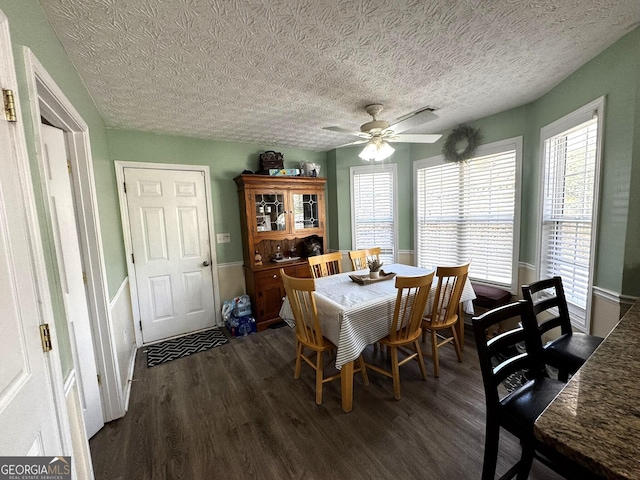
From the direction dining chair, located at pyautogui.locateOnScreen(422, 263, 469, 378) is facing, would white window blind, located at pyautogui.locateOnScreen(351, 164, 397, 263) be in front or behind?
in front

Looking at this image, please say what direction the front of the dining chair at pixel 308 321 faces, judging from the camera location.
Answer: facing away from the viewer and to the right of the viewer

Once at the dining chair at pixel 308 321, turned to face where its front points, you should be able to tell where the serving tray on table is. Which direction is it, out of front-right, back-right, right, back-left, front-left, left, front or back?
front

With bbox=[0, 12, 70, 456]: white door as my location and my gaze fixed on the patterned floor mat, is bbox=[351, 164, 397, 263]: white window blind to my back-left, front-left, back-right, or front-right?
front-right

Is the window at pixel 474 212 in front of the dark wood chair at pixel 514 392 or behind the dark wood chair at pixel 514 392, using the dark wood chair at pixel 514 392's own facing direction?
behind

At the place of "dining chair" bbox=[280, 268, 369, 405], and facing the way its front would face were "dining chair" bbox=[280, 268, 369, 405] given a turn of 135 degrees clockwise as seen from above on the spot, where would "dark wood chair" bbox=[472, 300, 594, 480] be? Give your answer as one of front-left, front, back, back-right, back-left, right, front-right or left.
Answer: front-left

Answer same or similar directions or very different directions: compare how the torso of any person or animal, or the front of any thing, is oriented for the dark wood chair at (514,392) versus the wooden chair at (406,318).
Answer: very different directions

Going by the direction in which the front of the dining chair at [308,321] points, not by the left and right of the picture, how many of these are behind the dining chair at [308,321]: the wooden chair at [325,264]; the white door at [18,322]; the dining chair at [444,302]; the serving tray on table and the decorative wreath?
1

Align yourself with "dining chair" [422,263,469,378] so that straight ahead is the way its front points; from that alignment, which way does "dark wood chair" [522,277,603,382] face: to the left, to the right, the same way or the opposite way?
the opposite way

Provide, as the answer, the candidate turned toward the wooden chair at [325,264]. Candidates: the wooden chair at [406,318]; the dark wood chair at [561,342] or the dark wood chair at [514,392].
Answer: the wooden chair at [406,318]

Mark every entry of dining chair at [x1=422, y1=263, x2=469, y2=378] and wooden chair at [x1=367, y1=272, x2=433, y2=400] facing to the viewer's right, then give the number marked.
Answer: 0

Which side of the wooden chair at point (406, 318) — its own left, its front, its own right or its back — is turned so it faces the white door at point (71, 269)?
left

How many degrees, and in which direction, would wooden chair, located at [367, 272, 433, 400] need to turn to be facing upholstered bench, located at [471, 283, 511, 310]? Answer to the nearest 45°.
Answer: approximately 90° to its right

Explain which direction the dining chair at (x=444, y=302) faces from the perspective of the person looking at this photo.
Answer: facing away from the viewer and to the left of the viewer

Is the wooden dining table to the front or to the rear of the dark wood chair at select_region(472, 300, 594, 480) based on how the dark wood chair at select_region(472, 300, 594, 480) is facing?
to the rear

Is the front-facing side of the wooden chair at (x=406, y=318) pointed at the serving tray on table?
yes

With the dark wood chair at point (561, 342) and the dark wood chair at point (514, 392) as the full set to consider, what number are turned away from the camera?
0

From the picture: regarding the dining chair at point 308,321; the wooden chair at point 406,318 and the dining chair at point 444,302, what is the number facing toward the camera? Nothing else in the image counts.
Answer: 0

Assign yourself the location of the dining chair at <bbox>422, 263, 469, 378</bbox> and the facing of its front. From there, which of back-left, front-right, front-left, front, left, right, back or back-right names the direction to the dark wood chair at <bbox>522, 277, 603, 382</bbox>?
back
